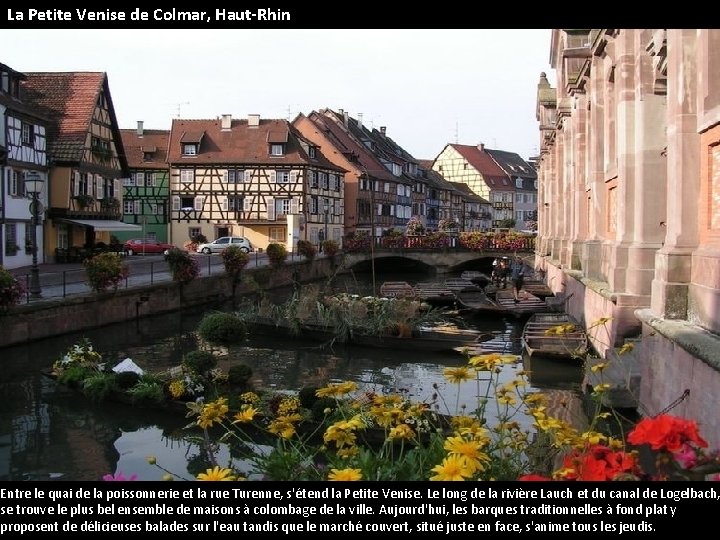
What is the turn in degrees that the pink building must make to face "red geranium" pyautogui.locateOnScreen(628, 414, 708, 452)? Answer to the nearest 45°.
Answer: approximately 90° to its left

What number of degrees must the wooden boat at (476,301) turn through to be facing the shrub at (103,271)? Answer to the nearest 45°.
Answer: approximately 90° to its right

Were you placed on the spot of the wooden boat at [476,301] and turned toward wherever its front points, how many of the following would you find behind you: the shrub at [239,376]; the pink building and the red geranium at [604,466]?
0

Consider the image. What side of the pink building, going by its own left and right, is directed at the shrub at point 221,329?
front

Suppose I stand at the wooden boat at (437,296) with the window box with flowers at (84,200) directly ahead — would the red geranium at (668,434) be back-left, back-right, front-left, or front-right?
back-left

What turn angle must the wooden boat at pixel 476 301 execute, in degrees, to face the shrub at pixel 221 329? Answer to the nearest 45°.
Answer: approximately 45° to its right

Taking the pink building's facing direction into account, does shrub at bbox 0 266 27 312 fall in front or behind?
in front

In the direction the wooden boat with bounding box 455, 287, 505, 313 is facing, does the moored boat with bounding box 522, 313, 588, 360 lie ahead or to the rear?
ahead

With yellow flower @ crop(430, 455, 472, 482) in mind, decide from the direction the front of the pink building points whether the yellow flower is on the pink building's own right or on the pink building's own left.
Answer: on the pink building's own left

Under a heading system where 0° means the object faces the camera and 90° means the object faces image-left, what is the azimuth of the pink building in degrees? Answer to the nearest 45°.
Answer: approximately 90°

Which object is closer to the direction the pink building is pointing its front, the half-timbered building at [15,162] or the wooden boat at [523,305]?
the half-timbered building

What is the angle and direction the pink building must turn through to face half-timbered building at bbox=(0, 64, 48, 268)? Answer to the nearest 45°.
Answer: approximately 45° to its right

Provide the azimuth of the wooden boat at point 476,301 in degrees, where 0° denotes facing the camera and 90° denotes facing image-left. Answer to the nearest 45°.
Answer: approximately 315°
